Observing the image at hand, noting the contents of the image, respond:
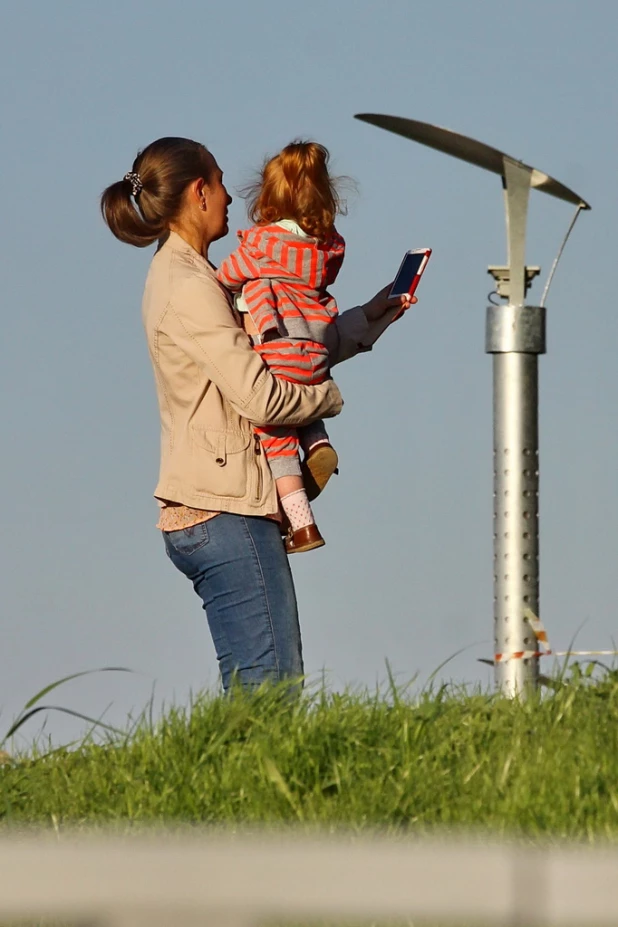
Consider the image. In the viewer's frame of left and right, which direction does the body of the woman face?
facing to the right of the viewer

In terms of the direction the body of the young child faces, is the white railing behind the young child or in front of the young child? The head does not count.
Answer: behind

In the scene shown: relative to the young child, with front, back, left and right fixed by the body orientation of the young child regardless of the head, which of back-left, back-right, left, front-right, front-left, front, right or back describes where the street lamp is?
back-right
